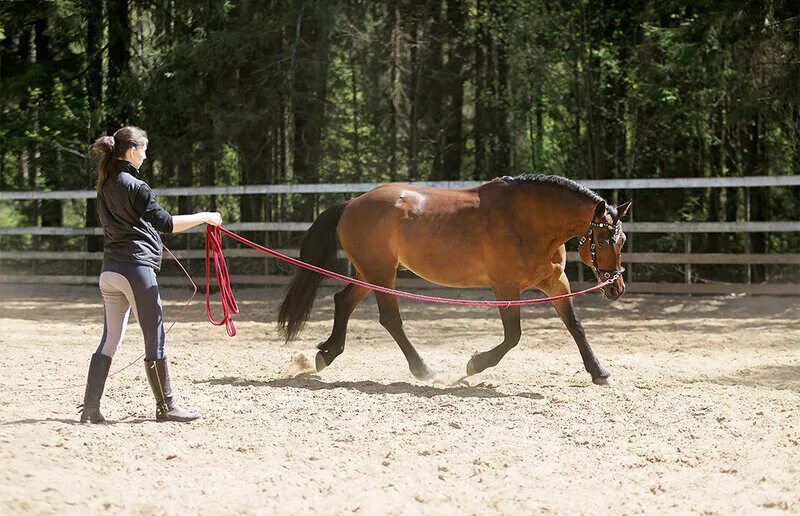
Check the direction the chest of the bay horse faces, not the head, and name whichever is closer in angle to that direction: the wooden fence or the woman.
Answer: the wooden fence

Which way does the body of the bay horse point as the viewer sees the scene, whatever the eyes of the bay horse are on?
to the viewer's right

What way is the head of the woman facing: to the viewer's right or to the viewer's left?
to the viewer's right

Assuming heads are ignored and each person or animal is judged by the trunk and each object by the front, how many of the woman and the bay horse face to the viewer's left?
0

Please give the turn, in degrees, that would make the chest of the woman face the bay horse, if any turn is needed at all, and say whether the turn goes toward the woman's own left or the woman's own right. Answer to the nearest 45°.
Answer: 0° — they already face it

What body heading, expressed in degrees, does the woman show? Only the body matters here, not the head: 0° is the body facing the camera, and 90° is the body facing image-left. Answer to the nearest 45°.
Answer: approximately 225°

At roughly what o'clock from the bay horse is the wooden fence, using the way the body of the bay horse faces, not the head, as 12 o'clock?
The wooden fence is roughly at 10 o'clock from the bay horse.

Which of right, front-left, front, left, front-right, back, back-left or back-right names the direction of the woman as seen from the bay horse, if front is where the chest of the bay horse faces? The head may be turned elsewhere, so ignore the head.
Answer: back-right

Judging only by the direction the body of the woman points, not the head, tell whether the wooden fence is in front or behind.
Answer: in front
